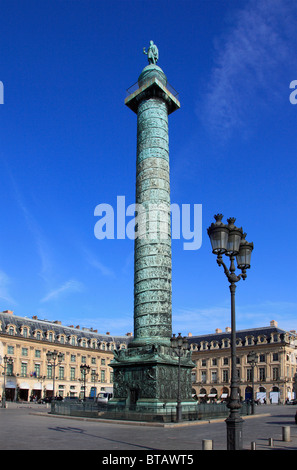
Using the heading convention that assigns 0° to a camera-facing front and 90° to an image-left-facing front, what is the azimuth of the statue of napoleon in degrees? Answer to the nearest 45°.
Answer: approximately 45°
